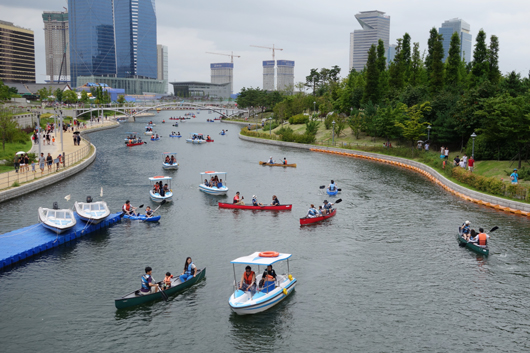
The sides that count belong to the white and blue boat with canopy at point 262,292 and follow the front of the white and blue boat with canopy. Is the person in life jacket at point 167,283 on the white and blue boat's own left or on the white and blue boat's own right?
on the white and blue boat's own right

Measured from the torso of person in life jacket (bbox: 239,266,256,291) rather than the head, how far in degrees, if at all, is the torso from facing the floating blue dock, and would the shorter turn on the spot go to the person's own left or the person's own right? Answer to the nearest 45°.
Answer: approximately 90° to the person's own right

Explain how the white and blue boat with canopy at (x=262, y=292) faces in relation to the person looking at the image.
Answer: facing the viewer and to the left of the viewer

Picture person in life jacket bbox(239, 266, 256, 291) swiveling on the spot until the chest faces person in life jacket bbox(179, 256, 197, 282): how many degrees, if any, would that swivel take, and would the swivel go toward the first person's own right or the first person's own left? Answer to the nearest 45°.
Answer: approximately 90° to the first person's own right

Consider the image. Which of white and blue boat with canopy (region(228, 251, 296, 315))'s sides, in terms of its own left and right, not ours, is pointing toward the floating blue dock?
right

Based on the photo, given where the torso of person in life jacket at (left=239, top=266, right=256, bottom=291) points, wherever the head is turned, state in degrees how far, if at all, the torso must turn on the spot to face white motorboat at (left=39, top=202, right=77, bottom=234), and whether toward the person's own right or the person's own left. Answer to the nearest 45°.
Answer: approximately 90° to the person's own right

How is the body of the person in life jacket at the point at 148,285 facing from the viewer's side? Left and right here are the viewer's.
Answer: facing away from the viewer and to the right of the viewer

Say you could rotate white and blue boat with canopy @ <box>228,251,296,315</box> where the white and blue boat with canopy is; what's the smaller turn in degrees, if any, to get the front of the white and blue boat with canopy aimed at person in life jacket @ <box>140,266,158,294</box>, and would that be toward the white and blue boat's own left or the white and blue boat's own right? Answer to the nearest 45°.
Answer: approximately 45° to the white and blue boat's own right

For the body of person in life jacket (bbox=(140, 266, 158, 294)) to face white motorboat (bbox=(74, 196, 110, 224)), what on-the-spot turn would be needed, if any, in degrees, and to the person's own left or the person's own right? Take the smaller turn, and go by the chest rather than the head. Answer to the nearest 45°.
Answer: approximately 45° to the person's own left

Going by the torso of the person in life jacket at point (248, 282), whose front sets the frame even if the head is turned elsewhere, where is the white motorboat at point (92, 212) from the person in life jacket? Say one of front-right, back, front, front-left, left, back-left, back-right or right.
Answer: right

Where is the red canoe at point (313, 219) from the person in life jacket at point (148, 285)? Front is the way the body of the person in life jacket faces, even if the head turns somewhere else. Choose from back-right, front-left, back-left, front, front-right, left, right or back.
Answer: front

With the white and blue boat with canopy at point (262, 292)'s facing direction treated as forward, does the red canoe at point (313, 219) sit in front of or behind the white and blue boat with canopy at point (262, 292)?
behind

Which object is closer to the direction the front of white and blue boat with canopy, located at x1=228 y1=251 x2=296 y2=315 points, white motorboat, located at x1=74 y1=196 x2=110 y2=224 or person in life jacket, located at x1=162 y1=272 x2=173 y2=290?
the person in life jacket

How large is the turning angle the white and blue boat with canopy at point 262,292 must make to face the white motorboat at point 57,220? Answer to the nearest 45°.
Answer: approximately 90° to its right
